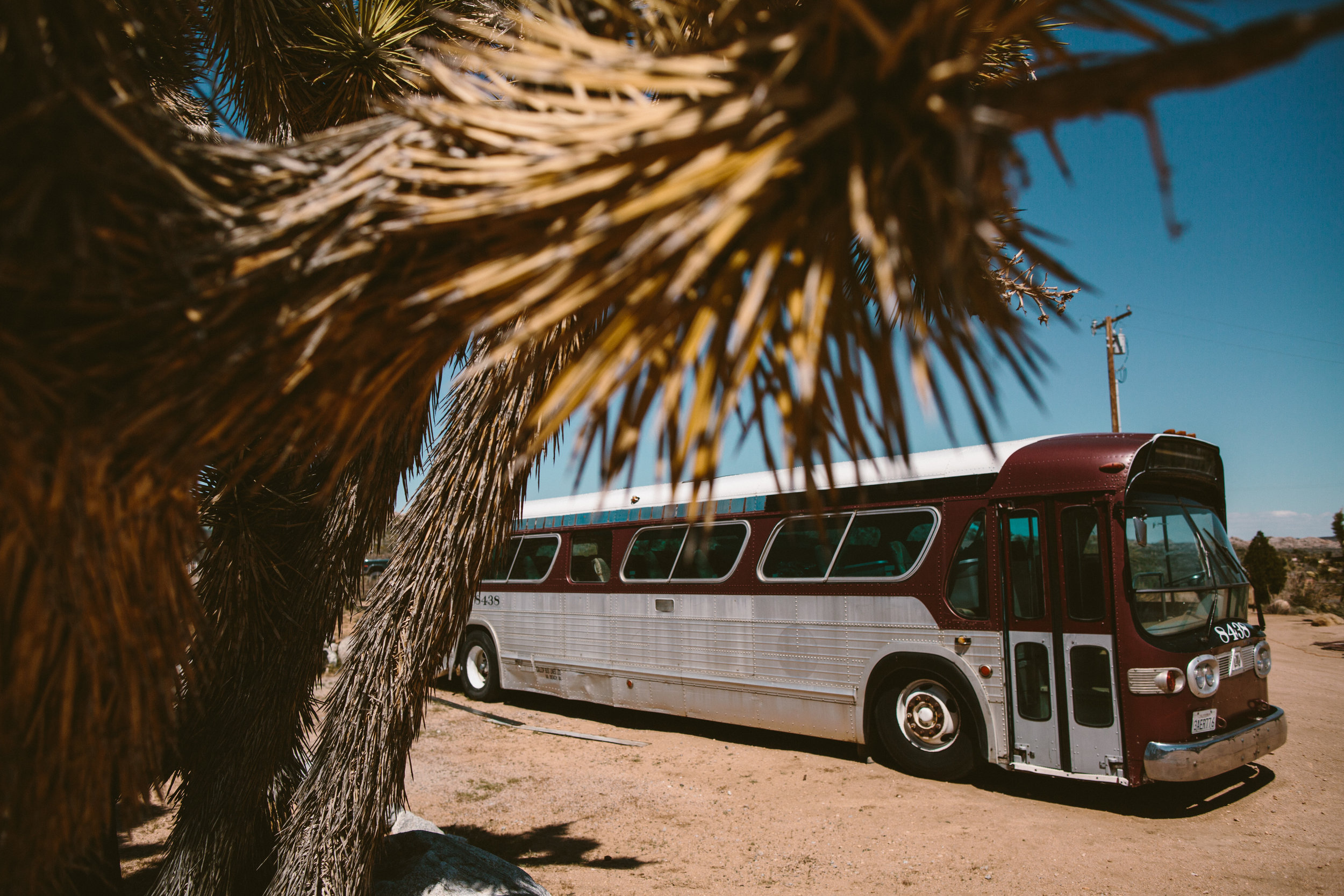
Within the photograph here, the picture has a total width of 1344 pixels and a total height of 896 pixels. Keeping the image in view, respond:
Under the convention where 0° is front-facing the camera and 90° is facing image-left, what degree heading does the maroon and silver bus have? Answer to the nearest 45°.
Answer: approximately 315°

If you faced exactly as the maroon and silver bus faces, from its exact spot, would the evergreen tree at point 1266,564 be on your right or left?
on your left

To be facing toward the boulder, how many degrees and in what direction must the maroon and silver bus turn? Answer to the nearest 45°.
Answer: approximately 90° to its right

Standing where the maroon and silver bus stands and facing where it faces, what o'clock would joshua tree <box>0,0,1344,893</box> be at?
The joshua tree is roughly at 2 o'clock from the maroon and silver bus.
